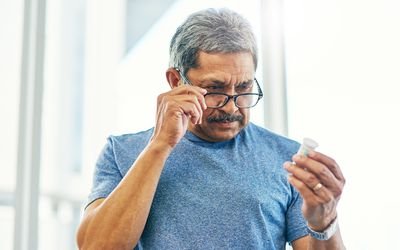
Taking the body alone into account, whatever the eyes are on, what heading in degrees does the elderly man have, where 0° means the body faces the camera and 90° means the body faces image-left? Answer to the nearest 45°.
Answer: approximately 315°
